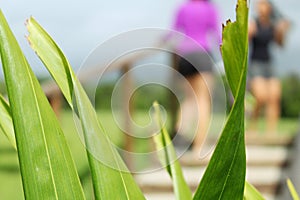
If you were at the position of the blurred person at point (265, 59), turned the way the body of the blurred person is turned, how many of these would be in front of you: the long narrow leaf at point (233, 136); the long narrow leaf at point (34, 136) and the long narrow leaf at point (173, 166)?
3

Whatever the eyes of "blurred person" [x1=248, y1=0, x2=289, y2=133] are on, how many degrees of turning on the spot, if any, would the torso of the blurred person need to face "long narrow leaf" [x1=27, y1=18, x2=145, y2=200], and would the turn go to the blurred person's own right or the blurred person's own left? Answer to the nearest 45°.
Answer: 0° — they already face it

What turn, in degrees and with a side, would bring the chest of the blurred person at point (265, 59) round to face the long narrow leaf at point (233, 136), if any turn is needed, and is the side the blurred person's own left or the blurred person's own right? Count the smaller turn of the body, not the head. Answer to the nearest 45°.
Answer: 0° — they already face it

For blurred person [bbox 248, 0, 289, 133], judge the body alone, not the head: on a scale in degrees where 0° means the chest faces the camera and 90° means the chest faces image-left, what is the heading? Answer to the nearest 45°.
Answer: approximately 0°

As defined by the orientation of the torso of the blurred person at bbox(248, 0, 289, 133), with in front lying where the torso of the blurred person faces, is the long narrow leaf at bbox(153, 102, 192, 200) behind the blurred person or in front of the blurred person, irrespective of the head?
in front

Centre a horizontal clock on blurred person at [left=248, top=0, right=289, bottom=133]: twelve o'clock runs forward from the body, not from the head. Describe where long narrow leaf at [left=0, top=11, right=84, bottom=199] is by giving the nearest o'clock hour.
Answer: The long narrow leaf is roughly at 12 o'clock from the blurred person.

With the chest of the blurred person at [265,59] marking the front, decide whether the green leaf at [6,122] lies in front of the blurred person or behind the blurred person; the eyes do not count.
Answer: in front
